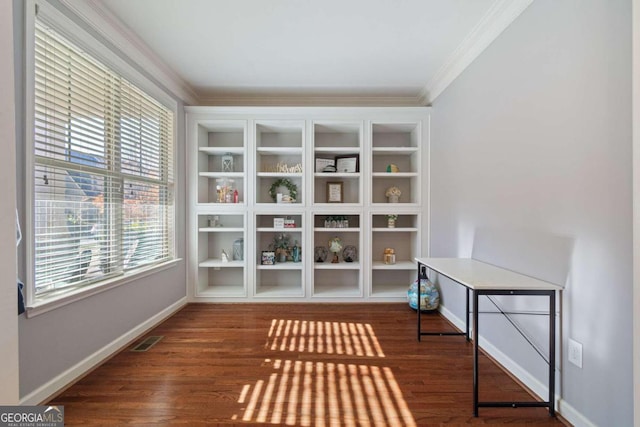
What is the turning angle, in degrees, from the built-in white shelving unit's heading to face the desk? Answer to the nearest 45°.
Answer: approximately 45° to its left

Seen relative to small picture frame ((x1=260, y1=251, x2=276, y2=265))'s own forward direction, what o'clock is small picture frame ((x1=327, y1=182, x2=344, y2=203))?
small picture frame ((x1=327, y1=182, x2=344, y2=203)) is roughly at 9 o'clock from small picture frame ((x1=260, y1=251, x2=276, y2=265)).

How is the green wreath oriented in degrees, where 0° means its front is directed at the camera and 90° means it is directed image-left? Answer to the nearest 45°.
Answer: approximately 0°

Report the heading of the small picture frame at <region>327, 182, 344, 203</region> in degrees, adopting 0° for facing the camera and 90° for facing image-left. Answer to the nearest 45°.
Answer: approximately 0°

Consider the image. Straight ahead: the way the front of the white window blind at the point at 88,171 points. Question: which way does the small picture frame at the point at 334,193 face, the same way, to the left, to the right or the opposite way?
to the right

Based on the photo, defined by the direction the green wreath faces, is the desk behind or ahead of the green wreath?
ahead

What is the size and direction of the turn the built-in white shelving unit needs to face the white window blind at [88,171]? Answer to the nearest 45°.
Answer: approximately 45° to its right
